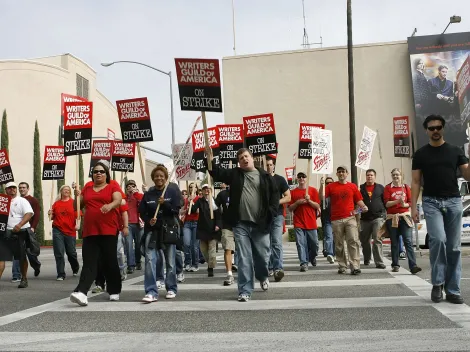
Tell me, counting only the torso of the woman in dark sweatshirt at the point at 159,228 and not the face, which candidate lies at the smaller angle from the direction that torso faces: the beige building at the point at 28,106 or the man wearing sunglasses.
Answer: the man wearing sunglasses

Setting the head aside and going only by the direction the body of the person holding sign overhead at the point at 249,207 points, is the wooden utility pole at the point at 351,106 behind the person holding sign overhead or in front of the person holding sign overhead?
behind

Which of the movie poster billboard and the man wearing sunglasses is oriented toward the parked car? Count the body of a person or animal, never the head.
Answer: the movie poster billboard

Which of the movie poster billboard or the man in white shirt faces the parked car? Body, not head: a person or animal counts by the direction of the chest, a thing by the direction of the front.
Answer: the movie poster billboard

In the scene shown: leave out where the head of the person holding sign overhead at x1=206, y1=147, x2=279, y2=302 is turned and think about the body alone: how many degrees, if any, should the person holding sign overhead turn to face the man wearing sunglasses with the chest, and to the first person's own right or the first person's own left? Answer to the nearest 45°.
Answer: approximately 45° to the first person's own left

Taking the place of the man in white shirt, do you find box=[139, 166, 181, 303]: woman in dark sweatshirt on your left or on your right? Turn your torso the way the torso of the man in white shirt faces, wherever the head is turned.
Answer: on your left

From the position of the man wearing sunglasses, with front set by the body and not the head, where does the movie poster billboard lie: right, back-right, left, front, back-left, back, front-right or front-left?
back

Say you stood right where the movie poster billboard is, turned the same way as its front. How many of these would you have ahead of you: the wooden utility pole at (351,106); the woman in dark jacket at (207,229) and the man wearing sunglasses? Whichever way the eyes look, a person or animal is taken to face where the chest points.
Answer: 3

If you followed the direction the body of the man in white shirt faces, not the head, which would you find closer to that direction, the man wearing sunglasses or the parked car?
the man wearing sunglasses

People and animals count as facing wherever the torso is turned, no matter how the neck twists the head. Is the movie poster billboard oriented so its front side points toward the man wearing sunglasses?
yes

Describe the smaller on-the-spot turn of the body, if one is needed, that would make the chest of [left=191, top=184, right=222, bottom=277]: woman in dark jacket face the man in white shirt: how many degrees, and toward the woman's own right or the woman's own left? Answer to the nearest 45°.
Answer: approximately 90° to the woman's own right

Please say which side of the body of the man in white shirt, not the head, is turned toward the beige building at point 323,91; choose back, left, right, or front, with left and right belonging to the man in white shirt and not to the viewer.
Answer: back

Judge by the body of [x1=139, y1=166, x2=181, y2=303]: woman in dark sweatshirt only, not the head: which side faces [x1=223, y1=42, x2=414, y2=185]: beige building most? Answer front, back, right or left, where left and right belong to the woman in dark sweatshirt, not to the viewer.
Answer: back
